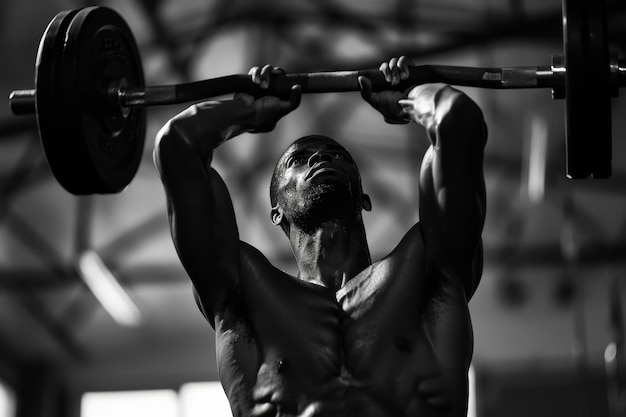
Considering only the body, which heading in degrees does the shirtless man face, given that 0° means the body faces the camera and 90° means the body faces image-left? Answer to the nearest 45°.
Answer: approximately 0°
